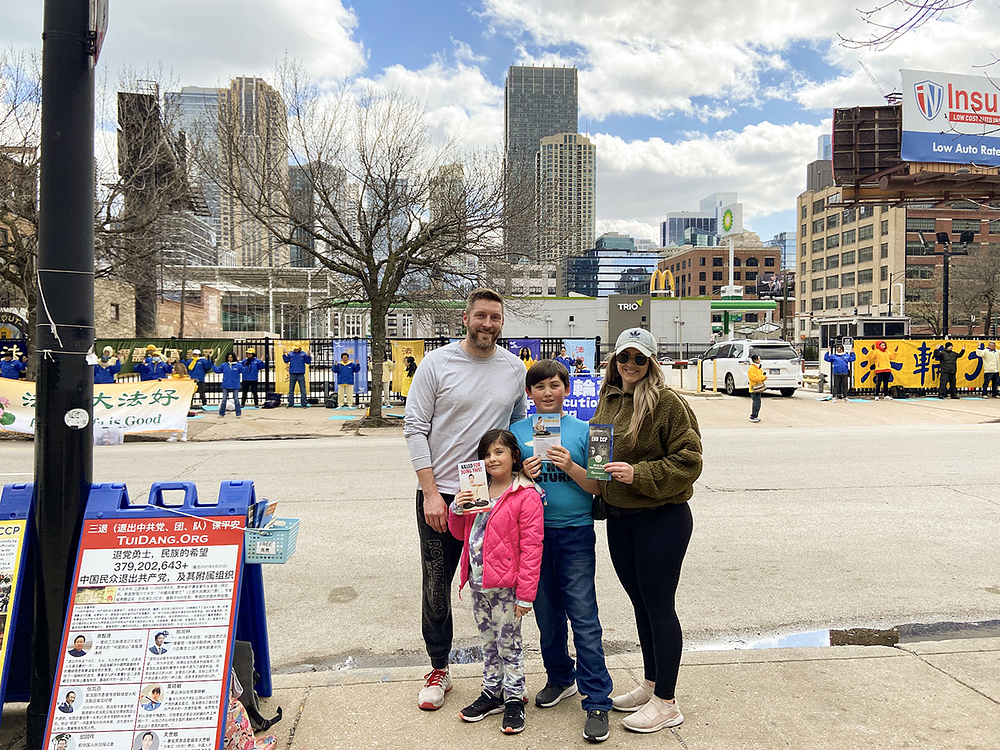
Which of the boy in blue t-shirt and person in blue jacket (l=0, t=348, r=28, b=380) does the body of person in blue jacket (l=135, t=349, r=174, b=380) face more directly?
the boy in blue t-shirt

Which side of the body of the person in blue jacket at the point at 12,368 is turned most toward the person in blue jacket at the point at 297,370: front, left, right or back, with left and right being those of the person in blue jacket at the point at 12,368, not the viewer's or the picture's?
left

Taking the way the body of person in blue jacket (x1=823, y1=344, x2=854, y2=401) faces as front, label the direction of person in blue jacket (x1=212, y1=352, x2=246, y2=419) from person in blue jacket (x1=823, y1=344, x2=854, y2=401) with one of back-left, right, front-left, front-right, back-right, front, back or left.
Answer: front-right

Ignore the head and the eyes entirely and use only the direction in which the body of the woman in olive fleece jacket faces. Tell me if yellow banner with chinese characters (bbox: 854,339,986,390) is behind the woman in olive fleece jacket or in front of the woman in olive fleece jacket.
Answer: behind

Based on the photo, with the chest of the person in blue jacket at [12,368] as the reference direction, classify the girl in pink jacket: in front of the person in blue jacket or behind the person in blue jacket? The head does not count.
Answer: in front
